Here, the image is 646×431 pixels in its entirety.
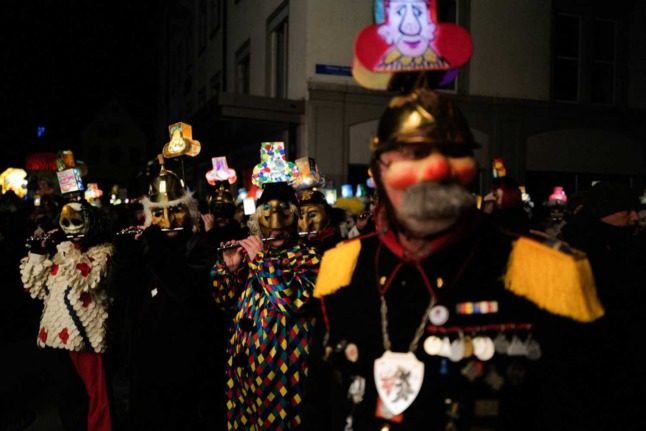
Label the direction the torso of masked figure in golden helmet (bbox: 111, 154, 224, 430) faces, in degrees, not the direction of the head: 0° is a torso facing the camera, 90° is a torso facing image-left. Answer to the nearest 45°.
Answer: approximately 0°

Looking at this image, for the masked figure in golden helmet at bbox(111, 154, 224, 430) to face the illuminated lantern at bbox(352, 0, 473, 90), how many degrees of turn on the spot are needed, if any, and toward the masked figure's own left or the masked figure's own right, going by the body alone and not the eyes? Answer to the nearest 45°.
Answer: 0° — they already face it

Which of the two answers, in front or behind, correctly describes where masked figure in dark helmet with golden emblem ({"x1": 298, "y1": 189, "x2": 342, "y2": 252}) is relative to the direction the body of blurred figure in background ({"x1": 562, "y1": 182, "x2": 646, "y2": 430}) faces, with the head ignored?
behind

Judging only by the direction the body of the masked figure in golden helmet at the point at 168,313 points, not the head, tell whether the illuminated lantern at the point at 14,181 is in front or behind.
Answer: behind

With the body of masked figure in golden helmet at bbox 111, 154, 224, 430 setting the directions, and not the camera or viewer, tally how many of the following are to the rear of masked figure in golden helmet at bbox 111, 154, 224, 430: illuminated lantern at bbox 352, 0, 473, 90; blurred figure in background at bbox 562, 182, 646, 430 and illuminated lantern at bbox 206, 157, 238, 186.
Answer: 1

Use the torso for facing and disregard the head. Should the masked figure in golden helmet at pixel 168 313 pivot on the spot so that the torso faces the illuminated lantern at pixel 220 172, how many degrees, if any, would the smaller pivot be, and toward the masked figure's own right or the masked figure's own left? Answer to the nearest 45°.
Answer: approximately 180°

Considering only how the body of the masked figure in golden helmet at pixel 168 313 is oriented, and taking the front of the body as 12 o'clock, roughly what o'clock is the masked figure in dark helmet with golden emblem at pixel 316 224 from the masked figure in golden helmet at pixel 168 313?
the masked figure in dark helmet with golden emblem at pixel 316 224 is roughly at 8 o'clock from the masked figure in golden helmet at pixel 168 313.

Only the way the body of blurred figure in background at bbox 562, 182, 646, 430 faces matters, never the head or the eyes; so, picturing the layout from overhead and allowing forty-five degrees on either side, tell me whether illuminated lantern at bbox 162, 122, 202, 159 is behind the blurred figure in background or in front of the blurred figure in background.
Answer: behind
